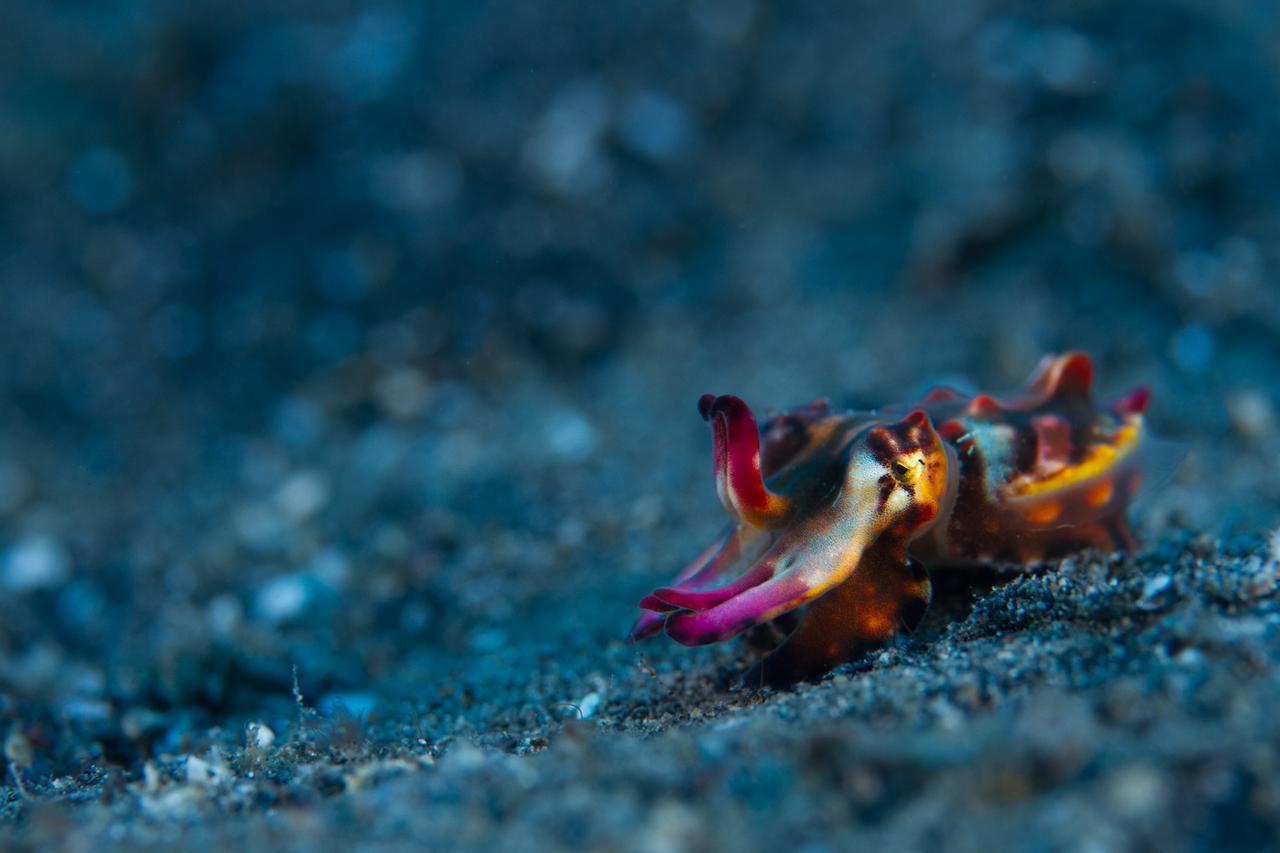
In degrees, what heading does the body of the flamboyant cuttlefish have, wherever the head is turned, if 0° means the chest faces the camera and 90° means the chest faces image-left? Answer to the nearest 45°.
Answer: approximately 45°
